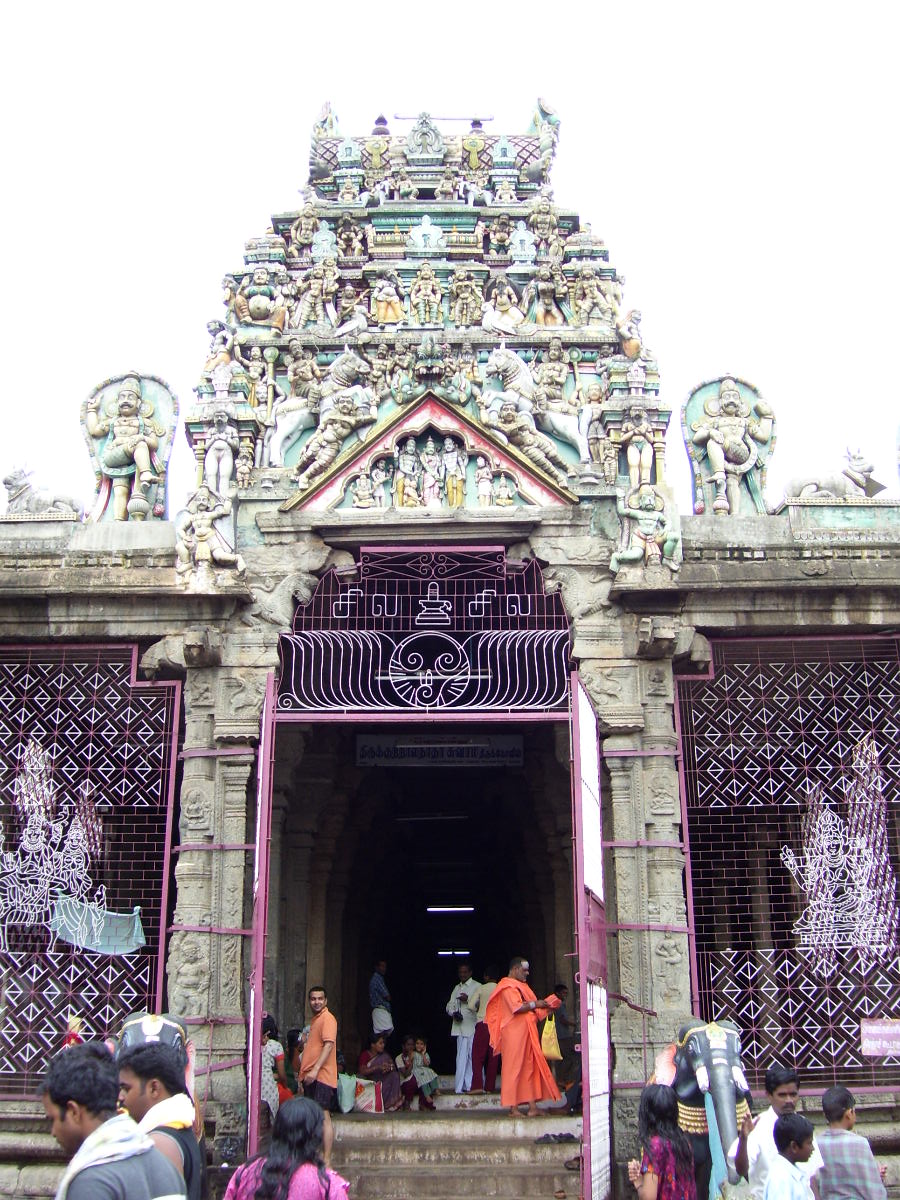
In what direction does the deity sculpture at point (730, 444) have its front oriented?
toward the camera

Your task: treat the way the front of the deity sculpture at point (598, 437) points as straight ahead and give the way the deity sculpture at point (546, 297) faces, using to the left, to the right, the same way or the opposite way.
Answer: the same way

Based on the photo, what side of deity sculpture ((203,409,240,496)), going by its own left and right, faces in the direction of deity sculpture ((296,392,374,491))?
left

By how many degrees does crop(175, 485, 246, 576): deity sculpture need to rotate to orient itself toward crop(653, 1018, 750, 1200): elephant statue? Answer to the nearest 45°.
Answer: approximately 45° to its left

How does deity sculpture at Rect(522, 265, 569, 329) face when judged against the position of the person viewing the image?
facing the viewer

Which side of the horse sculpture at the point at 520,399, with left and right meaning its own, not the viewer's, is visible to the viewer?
left

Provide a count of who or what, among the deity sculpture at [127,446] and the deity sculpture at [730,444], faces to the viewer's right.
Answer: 0

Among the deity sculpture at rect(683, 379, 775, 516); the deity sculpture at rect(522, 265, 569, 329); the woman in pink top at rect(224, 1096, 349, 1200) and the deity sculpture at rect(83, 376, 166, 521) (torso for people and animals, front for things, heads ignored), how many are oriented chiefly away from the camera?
1

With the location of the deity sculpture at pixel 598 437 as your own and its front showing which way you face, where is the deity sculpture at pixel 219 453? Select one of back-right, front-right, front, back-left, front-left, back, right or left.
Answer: right

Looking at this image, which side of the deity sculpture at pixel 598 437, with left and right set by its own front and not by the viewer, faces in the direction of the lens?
front

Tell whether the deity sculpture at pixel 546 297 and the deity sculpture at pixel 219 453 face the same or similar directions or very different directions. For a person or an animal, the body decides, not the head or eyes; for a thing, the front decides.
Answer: same or similar directions

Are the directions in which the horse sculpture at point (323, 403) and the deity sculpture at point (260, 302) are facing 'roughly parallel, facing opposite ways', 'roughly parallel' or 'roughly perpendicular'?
roughly perpendicular

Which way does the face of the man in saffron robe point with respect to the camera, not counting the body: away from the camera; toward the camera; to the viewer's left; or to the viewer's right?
to the viewer's right

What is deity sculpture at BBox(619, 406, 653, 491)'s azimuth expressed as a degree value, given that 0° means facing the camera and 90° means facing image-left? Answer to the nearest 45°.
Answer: approximately 0°
